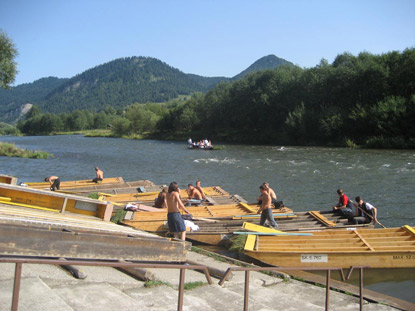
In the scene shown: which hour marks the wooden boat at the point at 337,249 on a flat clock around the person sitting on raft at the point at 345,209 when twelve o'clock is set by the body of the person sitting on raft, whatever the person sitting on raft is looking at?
The wooden boat is roughly at 9 o'clock from the person sitting on raft.

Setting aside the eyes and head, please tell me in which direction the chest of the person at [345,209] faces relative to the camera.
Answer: to the viewer's left

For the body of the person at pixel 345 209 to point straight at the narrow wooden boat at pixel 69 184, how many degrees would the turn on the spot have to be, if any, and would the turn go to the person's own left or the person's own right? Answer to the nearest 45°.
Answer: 0° — they already face it

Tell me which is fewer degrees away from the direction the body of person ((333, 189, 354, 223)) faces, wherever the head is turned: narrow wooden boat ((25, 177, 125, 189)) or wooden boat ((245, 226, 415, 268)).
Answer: the narrow wooden boat

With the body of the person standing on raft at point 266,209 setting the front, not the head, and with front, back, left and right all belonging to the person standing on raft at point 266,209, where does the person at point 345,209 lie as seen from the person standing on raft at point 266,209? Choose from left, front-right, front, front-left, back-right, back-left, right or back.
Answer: back-right

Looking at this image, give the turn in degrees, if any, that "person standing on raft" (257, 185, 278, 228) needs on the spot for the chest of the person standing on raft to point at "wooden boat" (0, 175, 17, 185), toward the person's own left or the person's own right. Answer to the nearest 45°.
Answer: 0° — they already face it

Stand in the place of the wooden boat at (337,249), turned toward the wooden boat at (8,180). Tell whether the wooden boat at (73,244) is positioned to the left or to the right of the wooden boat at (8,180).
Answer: left

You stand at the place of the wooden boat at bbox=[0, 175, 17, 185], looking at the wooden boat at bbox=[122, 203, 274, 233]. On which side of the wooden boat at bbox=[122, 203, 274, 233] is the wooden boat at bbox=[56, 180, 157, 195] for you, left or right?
left
